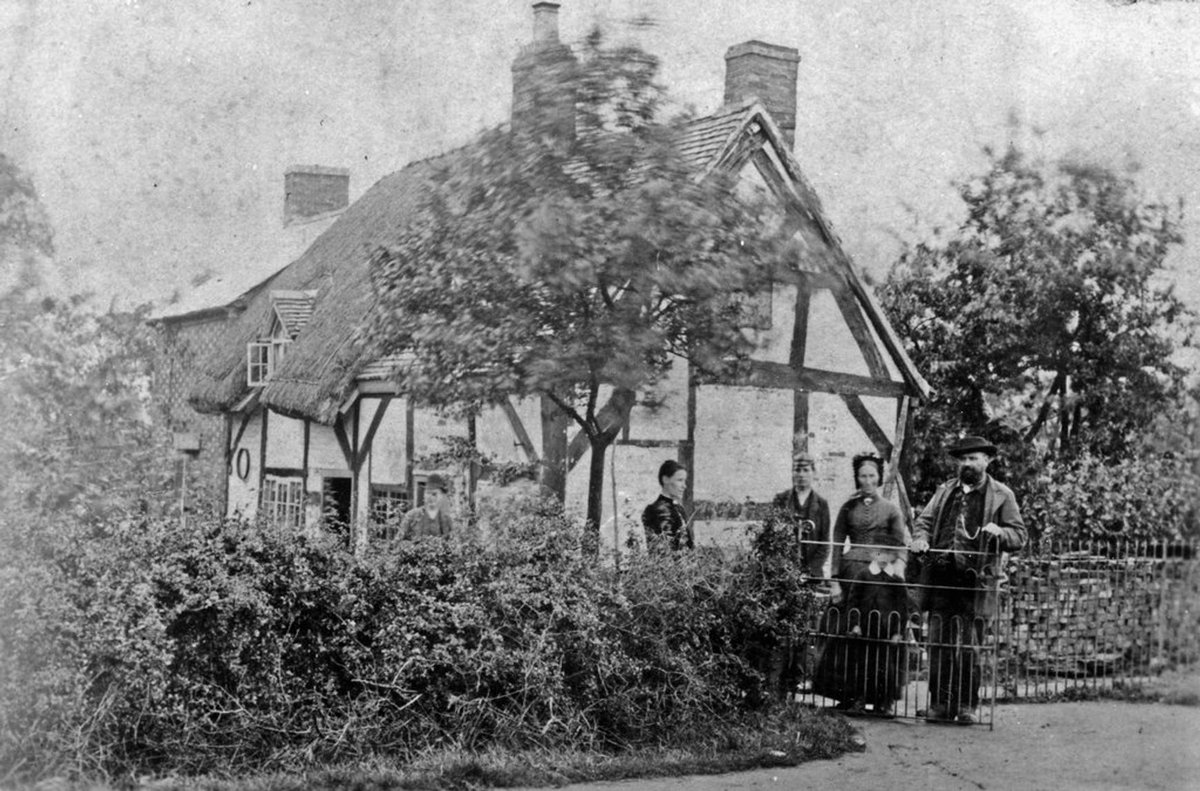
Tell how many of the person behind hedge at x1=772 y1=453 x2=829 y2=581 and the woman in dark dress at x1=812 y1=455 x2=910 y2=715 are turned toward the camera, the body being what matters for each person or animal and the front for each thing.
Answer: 2

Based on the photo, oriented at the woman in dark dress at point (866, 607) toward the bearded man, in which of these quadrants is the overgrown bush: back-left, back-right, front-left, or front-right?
back-right

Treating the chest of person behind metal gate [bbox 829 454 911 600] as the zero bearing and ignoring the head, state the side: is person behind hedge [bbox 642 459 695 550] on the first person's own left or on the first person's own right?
on the first person's own right

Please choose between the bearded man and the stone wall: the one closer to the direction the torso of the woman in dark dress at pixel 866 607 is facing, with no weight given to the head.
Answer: the bearded man

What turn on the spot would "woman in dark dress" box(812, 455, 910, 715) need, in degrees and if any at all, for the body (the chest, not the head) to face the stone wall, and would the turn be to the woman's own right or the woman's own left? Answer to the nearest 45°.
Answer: approximately 135° to the woman's own left

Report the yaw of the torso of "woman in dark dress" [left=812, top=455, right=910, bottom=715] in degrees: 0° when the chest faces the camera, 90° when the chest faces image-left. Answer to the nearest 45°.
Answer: approximately 0°
